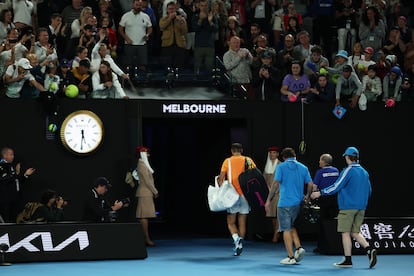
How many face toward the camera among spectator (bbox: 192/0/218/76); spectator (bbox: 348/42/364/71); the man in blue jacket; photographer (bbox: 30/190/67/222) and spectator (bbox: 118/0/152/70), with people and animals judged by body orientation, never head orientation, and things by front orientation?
3

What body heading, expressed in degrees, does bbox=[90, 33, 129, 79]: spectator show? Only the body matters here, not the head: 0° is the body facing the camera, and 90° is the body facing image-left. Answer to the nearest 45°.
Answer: approximately 315°

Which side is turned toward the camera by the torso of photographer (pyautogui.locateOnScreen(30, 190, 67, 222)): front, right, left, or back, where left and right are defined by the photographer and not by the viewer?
right

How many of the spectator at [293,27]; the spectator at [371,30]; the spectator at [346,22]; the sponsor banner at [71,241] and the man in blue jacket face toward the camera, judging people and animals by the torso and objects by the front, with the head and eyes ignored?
4

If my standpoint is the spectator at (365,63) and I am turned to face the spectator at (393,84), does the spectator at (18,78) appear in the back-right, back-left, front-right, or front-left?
back-right

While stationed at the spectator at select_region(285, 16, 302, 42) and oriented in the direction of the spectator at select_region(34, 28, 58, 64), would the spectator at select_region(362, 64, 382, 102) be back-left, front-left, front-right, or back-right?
back-left

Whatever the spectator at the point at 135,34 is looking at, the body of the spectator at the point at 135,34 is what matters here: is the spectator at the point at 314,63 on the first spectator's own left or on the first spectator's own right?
on the first spectator's own left

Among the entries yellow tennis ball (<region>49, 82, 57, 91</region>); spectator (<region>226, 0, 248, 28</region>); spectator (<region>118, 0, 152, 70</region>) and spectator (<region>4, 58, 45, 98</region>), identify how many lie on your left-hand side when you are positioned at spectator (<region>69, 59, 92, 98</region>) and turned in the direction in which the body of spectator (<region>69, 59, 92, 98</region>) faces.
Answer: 2

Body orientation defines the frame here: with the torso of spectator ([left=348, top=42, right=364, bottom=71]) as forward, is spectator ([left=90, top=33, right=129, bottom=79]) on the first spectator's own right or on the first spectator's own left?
on the first spectator's own right

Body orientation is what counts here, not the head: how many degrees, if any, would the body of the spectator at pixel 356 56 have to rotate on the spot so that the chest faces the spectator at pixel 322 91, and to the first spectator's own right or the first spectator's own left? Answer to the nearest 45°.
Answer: approximately 45° to the first spectator's own right

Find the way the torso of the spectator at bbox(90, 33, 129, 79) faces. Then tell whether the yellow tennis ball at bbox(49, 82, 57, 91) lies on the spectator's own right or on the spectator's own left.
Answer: on the spectator's own right

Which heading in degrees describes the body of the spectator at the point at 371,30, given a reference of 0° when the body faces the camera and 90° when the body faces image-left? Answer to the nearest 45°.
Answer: approximately 0°

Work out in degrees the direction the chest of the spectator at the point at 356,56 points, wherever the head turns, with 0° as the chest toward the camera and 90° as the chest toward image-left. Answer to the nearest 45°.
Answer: approximately 0°

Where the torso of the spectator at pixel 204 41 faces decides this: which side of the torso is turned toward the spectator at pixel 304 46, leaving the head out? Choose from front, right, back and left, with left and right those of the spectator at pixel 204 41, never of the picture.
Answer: left
